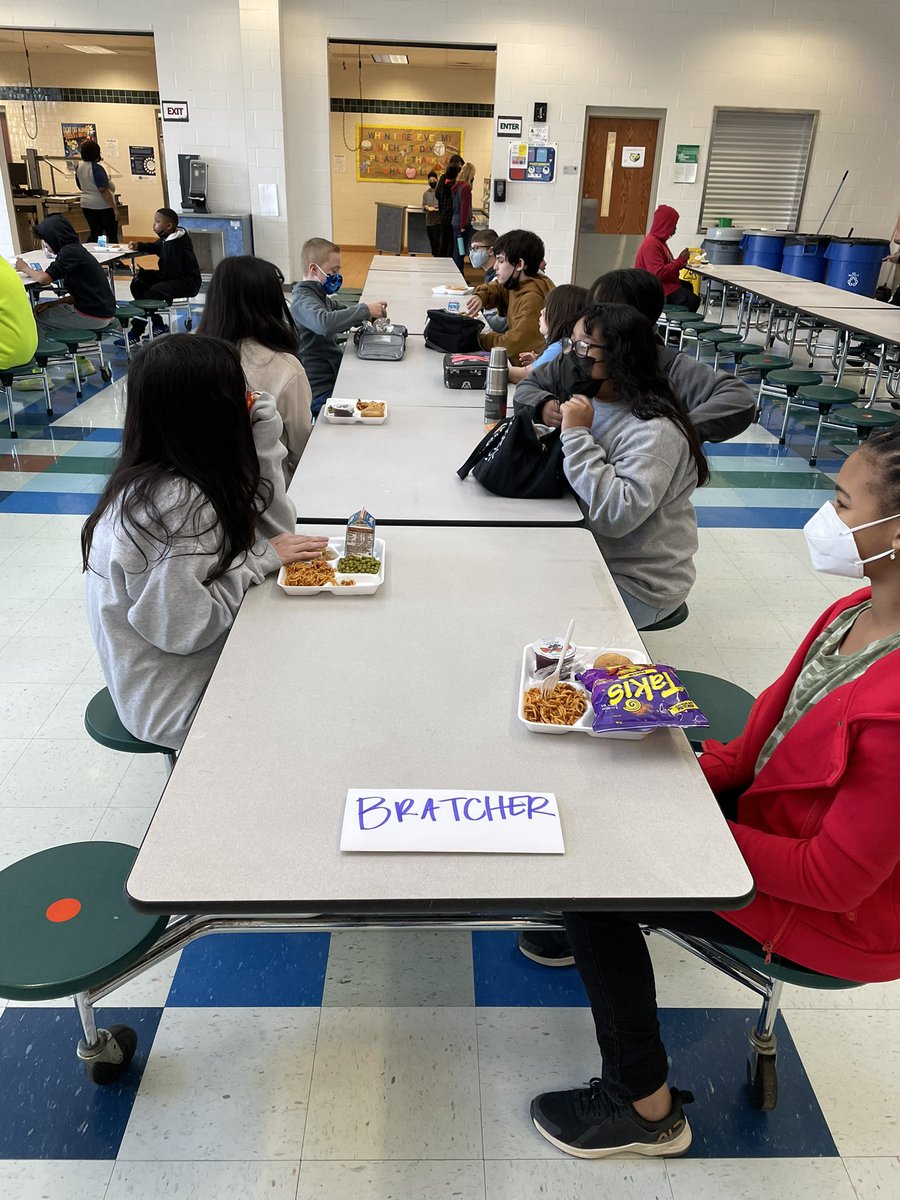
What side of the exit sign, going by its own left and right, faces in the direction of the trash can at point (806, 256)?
left

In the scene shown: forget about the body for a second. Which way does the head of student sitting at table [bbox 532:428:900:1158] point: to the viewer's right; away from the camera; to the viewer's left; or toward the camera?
to the viewer's left

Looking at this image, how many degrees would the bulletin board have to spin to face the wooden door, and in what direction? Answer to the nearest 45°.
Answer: approximately 45° to its left

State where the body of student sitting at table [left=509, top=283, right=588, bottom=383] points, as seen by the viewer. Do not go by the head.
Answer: to the viewer's left

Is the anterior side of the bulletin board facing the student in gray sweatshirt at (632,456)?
yes

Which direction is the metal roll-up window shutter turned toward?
toward the camera

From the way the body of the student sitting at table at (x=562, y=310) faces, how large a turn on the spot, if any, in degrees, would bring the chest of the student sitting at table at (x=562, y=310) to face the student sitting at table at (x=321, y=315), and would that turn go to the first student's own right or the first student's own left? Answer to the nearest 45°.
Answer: approximately 45° to the first student's own right

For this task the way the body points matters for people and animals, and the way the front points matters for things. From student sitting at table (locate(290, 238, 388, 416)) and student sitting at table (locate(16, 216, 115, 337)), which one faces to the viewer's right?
student sitting at table (locate(290, 238, 388, 416))

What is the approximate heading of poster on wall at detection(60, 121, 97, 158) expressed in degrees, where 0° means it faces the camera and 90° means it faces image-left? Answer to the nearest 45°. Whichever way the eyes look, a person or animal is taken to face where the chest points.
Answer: approximately 0°

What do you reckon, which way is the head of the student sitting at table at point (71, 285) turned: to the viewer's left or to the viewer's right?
to the viewer's left

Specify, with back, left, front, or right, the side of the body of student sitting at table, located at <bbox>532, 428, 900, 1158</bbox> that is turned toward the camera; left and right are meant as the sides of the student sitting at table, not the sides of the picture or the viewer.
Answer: left

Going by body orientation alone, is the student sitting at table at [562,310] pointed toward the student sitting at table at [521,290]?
no

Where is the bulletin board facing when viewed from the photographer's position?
facing the viewer

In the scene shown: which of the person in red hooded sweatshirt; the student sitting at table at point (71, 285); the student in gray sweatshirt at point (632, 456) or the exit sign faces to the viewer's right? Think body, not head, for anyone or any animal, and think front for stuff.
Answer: the person in red hooded sweatshirt

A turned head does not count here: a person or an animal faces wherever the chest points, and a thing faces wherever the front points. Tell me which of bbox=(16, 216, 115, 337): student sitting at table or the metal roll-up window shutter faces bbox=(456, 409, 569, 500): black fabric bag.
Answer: the metal roll-up window shutter

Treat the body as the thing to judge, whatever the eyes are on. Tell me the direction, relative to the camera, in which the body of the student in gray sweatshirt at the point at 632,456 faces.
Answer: to the viewer's left

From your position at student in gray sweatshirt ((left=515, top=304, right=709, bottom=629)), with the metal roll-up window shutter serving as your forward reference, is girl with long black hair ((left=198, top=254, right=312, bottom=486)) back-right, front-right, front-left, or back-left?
front-left

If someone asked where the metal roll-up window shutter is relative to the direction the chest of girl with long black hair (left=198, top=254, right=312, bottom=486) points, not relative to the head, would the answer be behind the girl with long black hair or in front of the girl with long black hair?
in front

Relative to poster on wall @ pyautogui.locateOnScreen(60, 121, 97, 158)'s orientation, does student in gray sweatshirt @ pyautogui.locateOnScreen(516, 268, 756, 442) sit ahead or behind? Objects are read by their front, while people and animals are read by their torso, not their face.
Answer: ahead

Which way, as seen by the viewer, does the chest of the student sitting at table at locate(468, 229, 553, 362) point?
to the viewer's left

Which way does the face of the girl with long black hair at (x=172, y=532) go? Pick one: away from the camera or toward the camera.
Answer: away from the camera
